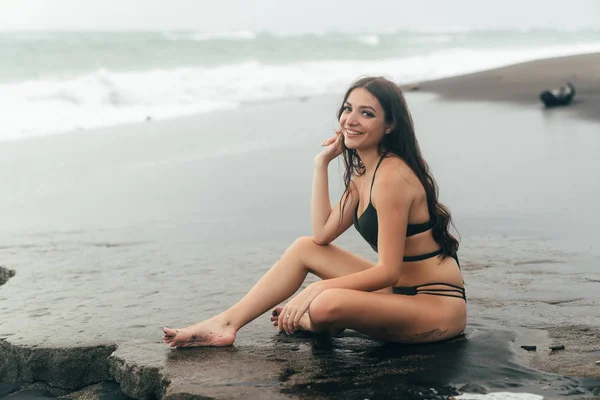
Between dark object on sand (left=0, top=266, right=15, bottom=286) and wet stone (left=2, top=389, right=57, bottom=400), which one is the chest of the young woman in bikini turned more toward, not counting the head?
the wet stone

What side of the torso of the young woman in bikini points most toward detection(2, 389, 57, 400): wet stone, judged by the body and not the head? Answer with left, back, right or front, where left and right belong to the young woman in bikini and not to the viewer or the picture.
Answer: front

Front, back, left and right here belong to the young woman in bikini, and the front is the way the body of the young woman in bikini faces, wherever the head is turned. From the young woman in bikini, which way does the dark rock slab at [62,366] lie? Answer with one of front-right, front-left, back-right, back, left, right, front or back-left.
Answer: front

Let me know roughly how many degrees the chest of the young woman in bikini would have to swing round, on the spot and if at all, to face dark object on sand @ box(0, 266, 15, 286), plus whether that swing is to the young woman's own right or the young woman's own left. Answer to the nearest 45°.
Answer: approximately 45° to the young woman's own right

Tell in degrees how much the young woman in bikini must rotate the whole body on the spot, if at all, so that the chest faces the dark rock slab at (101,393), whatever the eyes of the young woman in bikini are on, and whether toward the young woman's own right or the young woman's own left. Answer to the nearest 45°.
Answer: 0° — they already face it

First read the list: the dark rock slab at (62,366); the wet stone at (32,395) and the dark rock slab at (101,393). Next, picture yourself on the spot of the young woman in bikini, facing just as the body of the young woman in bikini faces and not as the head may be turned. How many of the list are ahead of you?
3

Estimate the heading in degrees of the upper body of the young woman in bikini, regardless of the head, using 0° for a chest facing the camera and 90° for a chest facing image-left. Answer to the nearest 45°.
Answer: approximately 90°

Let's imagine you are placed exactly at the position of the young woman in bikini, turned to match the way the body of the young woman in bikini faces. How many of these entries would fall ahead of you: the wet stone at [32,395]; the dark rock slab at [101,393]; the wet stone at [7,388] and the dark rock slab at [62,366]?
4

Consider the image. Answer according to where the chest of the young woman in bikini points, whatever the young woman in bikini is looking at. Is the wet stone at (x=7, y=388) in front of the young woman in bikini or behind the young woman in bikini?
in front
